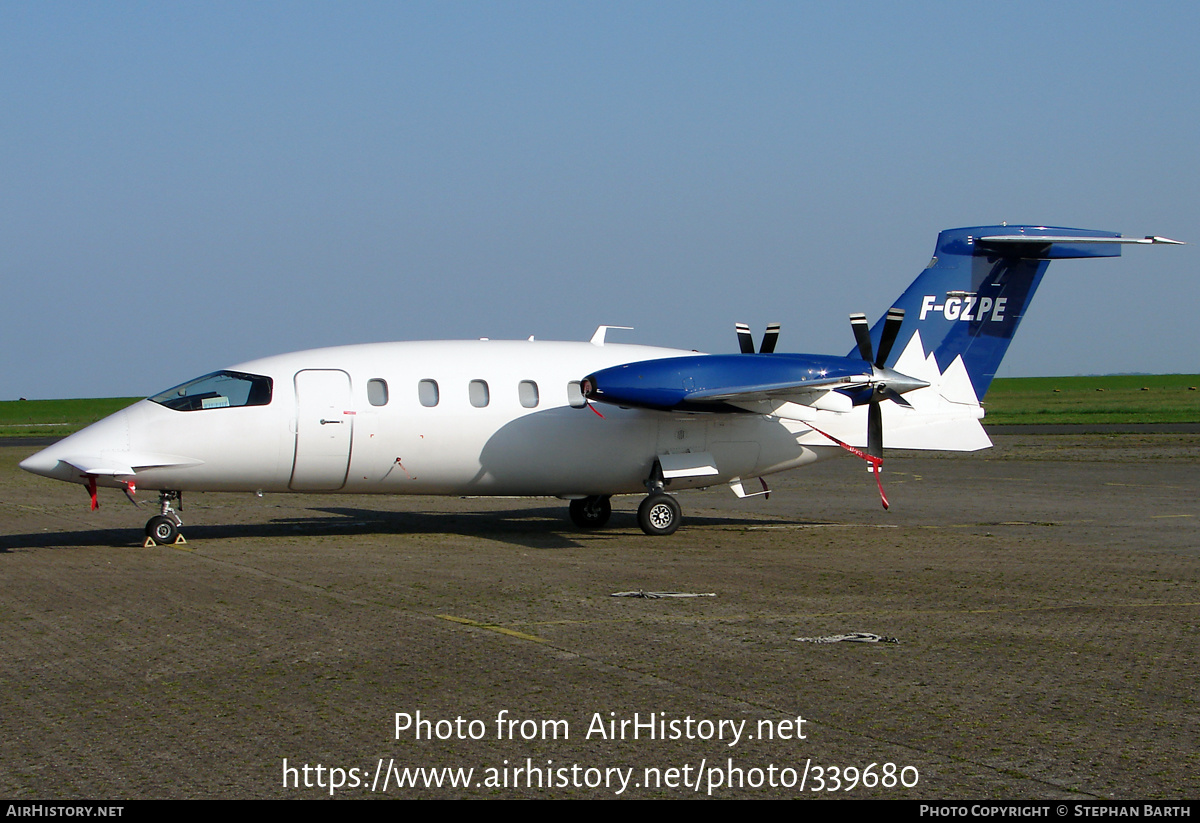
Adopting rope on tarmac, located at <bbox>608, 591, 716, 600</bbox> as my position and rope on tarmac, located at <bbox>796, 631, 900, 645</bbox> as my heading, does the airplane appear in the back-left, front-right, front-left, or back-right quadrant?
back-left

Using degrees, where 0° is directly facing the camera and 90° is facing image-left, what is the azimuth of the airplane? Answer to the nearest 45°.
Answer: approximately 90°

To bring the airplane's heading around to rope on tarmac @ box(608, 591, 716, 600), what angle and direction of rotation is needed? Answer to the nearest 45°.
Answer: approximately 90° to its left

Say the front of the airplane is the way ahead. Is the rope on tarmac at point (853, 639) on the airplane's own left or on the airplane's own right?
on the airplane's own left
